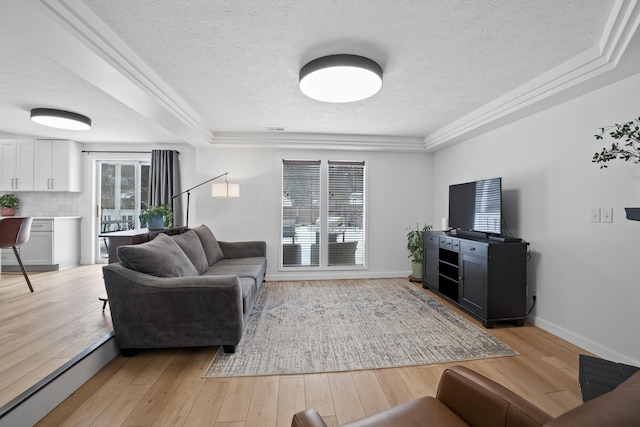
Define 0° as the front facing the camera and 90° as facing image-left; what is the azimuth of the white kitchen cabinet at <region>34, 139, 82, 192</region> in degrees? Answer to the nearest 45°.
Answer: approximately 45°

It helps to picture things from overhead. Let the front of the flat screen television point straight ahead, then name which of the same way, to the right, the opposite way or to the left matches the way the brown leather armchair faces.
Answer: to the right

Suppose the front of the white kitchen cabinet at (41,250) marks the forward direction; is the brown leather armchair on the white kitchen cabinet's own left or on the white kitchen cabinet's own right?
on the white kitchen cabinet's own left

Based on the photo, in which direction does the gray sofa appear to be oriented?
to the viewer's right

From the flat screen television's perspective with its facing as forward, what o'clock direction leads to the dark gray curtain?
The dark gray curtain is roughly at 1 o'clock from the flat screen television.

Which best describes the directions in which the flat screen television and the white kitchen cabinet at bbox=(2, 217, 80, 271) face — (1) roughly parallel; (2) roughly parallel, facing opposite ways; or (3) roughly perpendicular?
roughly perpendicular

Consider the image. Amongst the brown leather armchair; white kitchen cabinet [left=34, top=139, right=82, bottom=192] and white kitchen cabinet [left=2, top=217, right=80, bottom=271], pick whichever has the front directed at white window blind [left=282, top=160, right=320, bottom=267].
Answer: the brown leather armchair

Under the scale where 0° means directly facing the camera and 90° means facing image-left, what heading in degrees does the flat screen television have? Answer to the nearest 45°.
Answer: approximately 45°

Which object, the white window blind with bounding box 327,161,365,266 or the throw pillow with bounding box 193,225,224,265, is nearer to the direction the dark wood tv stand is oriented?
the throw pillow

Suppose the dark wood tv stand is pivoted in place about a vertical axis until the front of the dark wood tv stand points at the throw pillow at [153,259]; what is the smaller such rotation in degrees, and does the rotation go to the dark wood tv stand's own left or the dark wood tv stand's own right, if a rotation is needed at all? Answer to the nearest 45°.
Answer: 0° — it already faces it

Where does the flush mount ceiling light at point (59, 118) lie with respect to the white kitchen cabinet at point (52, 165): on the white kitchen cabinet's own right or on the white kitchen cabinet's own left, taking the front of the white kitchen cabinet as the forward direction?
on the white kitchen cabinet's own left

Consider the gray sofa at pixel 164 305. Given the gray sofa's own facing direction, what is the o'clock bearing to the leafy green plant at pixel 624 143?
The leafy green plant is roughly at 1 o'clock from the gray sofa.

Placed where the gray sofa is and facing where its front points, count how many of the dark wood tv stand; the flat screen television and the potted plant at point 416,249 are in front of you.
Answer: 3
